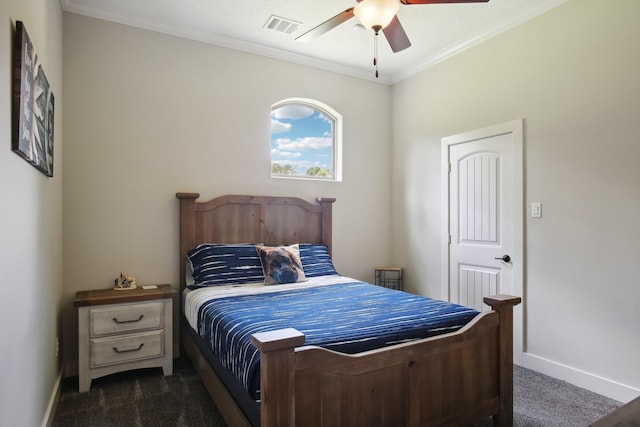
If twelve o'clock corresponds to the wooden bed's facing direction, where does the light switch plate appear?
The light switch plate is roughly at 9 o'clock from the wooden bed.

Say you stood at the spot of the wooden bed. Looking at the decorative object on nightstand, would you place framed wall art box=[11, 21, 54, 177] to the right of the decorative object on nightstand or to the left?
left

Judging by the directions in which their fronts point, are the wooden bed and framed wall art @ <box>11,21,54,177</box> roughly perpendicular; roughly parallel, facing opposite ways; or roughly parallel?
roughly perpendicular

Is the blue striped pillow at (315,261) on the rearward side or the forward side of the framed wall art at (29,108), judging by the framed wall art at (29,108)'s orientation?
on the forward side

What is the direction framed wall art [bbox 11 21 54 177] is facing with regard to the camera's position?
facing to the right of the viewer

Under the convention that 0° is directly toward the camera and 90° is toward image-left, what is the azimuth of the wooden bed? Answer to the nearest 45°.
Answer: approximately 315°

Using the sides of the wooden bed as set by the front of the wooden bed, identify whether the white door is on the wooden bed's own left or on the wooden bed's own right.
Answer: on the wooden bed's own left

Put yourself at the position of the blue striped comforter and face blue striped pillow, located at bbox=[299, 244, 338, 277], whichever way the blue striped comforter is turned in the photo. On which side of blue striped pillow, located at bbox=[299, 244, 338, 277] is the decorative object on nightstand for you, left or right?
left

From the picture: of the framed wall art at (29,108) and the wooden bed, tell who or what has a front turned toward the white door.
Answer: the framed wall art

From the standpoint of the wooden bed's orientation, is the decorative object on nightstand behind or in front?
behind

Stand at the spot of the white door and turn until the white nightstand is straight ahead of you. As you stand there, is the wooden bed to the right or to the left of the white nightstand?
left

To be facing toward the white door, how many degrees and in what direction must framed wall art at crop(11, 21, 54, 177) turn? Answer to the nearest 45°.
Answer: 0° — it already faces it

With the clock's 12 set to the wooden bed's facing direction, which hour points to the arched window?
The arched window is roughly at 7 o'clock from the wooden bed.

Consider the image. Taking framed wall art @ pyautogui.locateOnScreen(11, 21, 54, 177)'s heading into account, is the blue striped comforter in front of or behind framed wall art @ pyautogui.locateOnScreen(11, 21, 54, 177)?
in front
